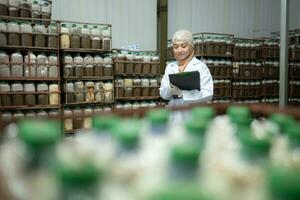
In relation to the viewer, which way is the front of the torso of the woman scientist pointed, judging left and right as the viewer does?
facing the viewer and to the left of the viewer

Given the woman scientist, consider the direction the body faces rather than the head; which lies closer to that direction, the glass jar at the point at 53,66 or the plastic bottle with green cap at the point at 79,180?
the plastic bottle with green cap

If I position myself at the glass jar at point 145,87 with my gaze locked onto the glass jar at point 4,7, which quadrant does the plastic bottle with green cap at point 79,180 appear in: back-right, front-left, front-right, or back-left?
front-left

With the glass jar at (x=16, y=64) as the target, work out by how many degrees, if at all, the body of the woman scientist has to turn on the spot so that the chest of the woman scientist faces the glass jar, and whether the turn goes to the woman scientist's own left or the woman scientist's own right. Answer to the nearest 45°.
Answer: approximately 90° to the woman scientist's own right

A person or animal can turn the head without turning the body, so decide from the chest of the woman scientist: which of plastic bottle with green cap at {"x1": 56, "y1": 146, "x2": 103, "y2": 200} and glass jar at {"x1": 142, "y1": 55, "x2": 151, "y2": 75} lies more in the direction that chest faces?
the plastic bottle with green cap

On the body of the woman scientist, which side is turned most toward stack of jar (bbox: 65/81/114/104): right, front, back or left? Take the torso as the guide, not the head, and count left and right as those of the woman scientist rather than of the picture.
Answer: right

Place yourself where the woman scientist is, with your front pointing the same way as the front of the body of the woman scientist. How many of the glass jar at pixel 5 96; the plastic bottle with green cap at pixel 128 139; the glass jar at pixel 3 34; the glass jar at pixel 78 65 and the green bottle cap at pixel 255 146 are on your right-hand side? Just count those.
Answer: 3

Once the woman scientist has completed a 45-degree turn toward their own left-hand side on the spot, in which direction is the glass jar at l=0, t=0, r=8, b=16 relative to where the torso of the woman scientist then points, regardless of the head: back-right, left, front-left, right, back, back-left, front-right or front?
back-right

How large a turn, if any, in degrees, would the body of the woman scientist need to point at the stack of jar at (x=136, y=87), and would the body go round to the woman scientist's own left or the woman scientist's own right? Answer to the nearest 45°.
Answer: approximately 135° to the woman scientist's own right

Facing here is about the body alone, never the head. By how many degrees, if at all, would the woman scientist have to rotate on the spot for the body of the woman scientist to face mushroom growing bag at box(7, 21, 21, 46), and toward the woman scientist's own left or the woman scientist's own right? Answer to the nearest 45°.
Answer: approximately 90° to the woman scientist's own right

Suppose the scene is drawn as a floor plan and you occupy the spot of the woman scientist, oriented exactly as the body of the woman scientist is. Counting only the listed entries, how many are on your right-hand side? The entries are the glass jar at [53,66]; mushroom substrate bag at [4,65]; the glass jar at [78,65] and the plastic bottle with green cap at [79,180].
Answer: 3

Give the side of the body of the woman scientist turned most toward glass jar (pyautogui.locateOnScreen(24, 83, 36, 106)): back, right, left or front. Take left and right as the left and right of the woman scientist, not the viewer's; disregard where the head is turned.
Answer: right

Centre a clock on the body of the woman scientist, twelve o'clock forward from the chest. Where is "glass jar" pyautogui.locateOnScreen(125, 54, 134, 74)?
The glass jar is roughly at 4 o'clock from the woman scientist.

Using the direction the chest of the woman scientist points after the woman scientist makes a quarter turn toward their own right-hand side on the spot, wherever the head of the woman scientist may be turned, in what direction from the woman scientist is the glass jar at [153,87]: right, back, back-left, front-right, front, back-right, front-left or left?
front-right

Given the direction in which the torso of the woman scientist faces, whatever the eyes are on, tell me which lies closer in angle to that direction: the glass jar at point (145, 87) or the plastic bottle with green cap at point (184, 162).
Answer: the plastic bottle with green cap

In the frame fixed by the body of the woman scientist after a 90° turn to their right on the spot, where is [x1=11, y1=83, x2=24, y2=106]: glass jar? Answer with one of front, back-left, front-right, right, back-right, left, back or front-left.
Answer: front
